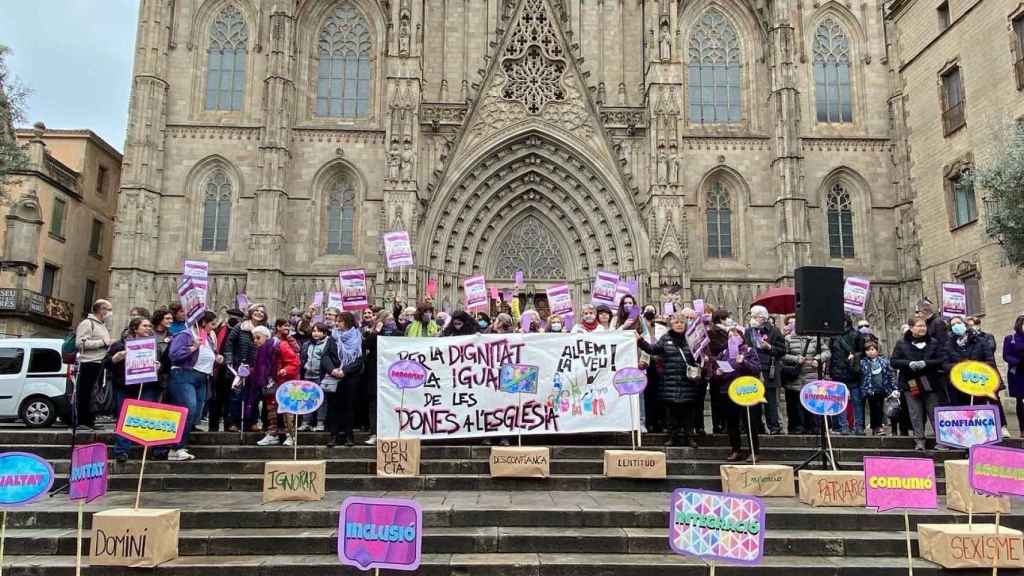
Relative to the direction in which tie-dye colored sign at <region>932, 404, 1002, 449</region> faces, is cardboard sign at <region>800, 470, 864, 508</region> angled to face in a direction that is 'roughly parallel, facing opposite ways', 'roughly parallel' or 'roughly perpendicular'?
roughly parallel

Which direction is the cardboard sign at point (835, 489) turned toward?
toward the camera

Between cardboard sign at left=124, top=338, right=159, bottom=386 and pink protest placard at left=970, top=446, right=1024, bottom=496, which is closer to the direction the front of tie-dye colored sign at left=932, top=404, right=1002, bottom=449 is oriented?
the pink protest placard

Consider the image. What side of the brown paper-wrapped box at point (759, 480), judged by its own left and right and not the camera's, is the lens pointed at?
front

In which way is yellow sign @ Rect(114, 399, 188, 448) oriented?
toward the camera

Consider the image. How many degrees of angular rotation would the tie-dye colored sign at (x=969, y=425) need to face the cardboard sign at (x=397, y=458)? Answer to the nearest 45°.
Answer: approximately 45° to its right

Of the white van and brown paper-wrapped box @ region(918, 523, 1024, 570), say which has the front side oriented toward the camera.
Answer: the brown paper-wrapped box

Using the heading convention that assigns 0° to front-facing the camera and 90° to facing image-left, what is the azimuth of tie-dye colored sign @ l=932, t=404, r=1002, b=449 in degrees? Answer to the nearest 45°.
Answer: approximately 0°

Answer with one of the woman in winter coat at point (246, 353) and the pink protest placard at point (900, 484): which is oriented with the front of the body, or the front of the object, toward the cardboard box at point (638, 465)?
the woman in winter coat

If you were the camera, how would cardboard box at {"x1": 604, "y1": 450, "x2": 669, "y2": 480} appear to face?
facing the viewer

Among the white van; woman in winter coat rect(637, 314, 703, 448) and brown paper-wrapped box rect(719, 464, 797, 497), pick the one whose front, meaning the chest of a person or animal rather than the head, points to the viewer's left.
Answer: the white van

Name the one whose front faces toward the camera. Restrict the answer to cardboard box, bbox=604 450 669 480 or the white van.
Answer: the cardboard box

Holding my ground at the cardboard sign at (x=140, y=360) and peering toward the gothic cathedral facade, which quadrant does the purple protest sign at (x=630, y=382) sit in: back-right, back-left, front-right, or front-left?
front-right
